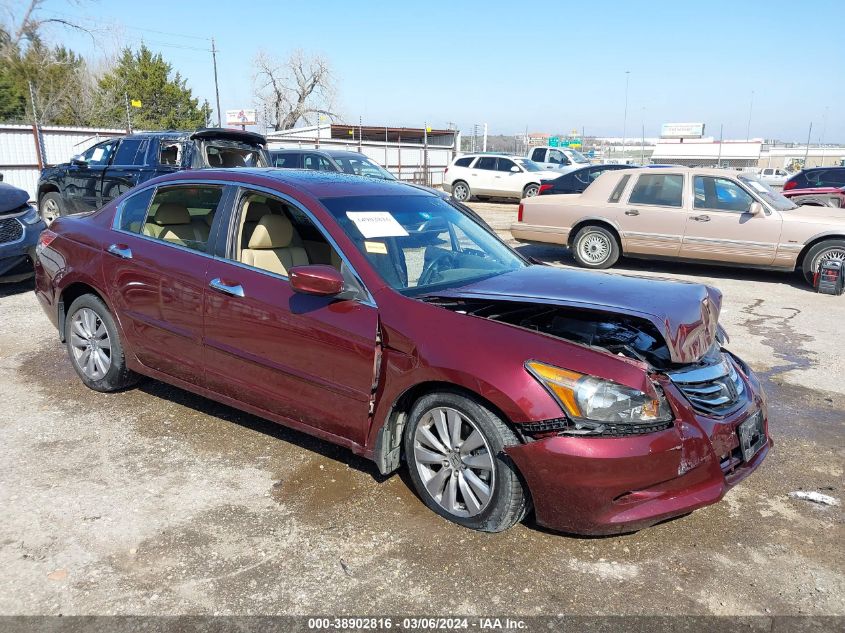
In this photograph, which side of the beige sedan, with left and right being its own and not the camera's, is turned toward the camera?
right

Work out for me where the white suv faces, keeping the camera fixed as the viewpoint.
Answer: facing to the right of the viewer

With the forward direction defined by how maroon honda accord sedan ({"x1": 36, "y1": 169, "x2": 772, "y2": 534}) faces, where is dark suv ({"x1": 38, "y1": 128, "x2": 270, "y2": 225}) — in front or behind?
behind

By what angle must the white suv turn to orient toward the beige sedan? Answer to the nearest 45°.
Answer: approximately 90° to its right

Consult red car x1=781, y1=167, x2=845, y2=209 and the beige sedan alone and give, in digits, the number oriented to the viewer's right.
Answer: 2

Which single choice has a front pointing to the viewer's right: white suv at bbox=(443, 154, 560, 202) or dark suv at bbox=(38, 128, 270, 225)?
the white suv

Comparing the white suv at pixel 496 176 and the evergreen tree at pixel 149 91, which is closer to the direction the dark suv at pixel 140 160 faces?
the evergreen tree

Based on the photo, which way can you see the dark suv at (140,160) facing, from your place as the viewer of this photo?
facing away from the viewer and to the left of the viewer

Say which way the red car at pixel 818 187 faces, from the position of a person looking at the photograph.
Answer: facing to the right of the viewer

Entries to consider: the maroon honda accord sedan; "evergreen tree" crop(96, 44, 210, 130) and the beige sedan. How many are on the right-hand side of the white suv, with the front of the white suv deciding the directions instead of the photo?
2

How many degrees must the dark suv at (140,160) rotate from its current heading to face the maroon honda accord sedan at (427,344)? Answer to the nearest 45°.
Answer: approximately 135° to its left

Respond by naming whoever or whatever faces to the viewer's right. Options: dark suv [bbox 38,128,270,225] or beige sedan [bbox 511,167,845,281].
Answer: the beige sedan
